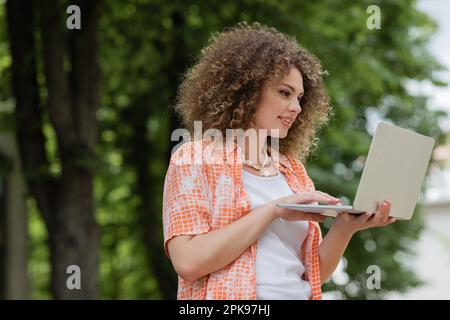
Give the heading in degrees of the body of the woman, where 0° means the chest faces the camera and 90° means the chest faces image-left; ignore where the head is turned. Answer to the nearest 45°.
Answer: approximately 315°

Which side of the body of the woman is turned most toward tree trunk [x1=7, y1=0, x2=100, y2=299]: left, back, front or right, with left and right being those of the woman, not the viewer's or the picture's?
back

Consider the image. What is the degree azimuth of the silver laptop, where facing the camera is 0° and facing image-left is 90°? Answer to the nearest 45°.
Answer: approximately 135°

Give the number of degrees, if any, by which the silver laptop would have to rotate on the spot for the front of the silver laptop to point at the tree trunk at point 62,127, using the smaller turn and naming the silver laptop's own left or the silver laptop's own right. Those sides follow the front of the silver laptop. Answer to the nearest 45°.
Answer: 0° — it already faces it
